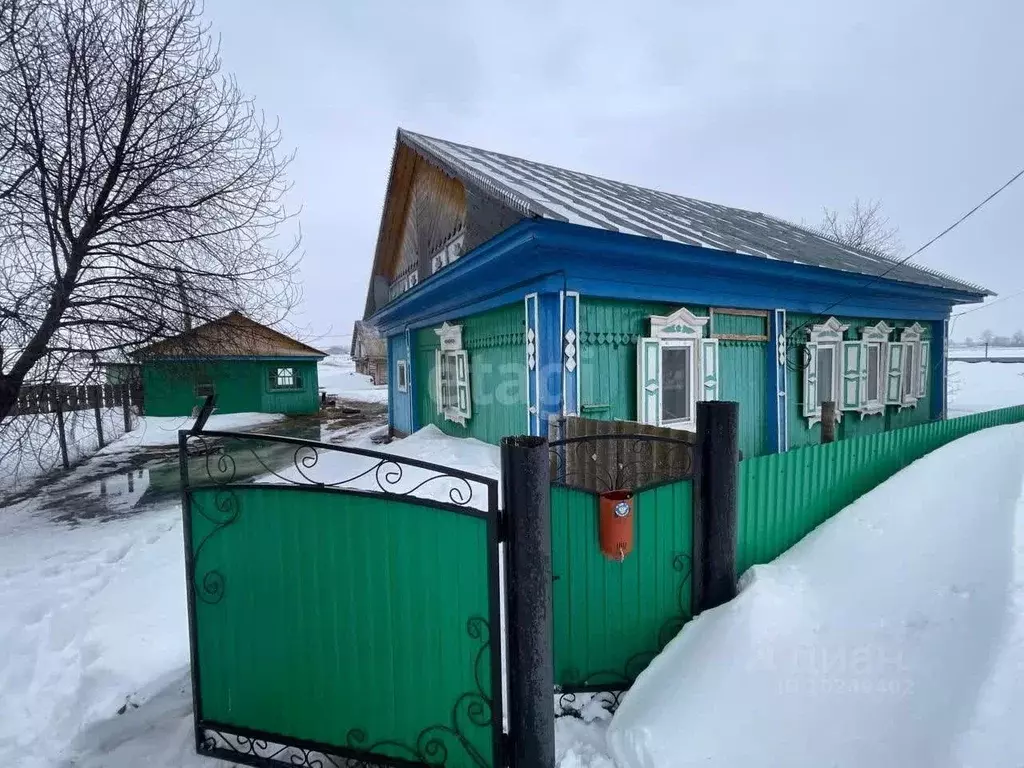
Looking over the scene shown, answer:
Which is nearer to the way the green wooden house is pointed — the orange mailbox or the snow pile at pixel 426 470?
the orange mailbox

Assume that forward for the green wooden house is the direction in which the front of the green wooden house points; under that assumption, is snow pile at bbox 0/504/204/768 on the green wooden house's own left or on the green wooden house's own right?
on the green wooden house's own right

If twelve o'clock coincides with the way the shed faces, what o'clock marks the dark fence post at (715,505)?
The dark fence post is roughly at 12 o'clock from the shed.

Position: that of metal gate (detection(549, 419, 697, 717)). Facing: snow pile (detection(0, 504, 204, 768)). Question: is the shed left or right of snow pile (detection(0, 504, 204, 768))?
right

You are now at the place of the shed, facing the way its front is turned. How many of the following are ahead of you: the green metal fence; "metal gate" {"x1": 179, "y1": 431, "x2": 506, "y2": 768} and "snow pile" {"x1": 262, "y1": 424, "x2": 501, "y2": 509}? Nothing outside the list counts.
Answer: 3

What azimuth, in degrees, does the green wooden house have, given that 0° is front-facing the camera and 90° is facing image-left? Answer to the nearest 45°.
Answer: approximately 315°

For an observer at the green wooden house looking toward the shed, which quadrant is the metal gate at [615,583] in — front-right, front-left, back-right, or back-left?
back-left

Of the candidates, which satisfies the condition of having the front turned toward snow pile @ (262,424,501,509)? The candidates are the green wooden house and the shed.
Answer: the shed

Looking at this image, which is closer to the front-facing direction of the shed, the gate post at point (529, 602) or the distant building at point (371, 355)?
the gate post

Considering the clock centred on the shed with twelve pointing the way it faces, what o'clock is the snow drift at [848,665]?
The snow drift is roughly at 12 o'clock from the shed.

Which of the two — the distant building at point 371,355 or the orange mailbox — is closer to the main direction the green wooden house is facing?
the orange mailbox

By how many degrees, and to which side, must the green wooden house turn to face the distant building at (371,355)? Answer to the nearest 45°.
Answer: approximately 180°

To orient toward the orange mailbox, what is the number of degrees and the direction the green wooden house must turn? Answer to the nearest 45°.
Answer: approximately 45° to its right
